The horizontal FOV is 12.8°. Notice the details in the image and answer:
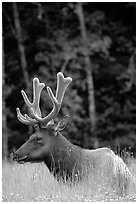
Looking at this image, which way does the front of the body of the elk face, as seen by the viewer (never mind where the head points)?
to the viewer's left

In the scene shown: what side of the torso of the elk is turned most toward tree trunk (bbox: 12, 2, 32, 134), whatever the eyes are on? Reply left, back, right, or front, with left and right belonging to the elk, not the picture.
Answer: right

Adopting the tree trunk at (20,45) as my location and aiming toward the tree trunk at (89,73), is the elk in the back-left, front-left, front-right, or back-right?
front-right

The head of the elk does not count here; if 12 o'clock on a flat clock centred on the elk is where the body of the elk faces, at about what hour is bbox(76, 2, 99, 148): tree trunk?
The tree trunk is roughly at 3 o'clock from the elk.
